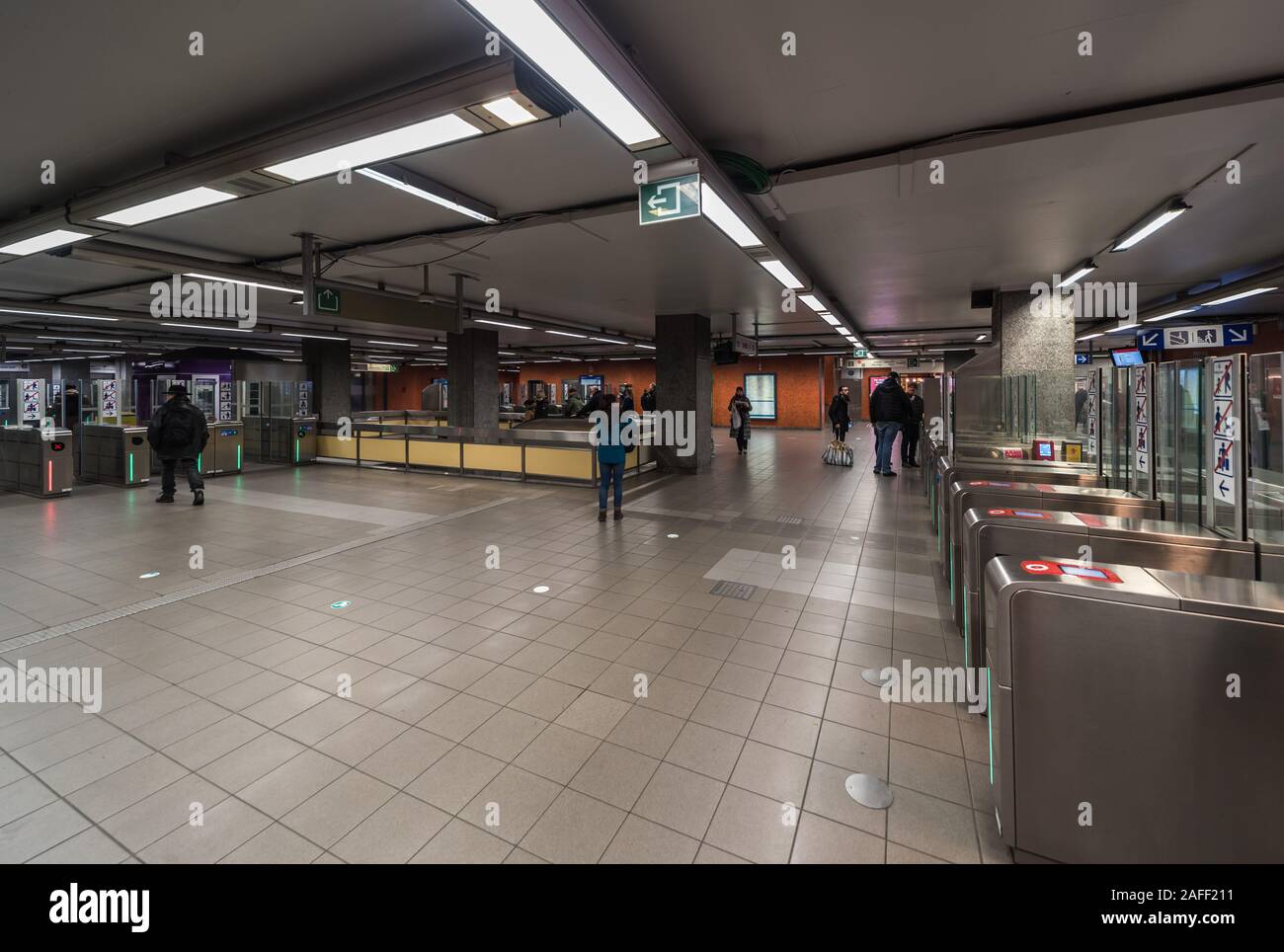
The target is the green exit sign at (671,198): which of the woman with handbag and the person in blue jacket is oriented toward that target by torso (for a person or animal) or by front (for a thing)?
the woman with handbag

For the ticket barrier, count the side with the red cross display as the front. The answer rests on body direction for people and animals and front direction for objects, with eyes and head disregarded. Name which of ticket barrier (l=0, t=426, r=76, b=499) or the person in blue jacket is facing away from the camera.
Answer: the person in blue jacket

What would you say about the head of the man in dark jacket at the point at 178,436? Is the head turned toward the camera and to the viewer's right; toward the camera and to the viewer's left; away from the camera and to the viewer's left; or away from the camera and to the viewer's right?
away from the camera and to the viewer's left

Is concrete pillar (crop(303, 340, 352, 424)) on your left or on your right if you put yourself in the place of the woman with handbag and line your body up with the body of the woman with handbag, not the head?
on your right

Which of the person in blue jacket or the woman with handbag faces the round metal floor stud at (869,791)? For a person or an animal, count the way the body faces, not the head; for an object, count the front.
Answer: the woman with handbag

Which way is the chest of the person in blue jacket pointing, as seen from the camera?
away from the camera
